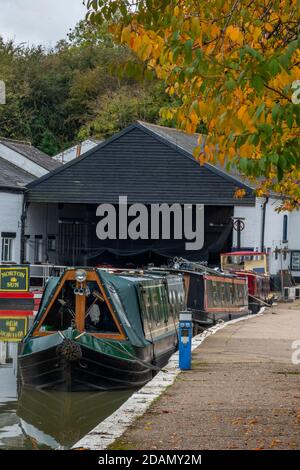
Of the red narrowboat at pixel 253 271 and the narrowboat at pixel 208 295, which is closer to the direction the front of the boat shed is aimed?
the narrowboat

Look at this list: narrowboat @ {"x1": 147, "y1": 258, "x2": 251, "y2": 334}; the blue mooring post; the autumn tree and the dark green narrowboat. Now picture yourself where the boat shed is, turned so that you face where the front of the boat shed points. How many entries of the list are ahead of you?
4

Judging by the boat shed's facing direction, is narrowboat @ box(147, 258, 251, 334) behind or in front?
in front

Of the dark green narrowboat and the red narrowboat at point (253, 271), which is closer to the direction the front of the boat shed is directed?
the dark green narrowboat

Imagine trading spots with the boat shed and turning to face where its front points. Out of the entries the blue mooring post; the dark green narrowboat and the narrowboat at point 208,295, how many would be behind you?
0

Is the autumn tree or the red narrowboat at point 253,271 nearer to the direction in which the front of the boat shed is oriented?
the autumn tree

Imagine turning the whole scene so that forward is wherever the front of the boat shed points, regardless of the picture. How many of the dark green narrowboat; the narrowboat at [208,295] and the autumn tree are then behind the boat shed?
0

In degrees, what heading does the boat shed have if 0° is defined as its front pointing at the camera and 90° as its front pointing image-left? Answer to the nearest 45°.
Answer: approximately 0°

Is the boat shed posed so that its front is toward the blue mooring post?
yes

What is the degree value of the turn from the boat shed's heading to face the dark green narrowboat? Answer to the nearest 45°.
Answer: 0° — it already faces it

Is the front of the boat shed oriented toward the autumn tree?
yes
